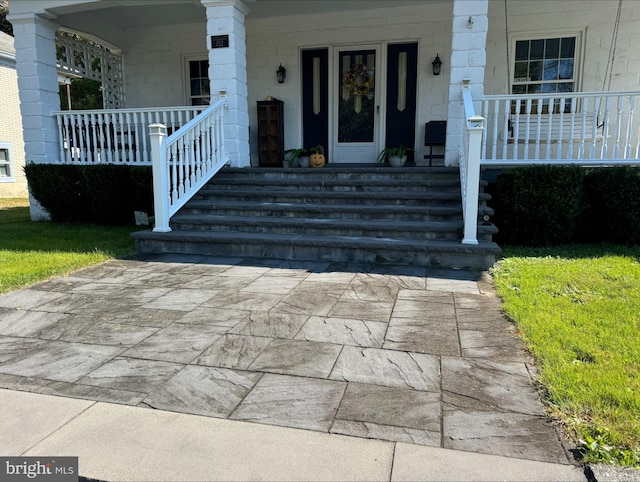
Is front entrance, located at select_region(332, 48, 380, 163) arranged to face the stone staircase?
yes

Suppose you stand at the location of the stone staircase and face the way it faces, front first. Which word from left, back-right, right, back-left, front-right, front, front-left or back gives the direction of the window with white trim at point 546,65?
back-left

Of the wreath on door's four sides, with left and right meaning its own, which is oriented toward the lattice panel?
right

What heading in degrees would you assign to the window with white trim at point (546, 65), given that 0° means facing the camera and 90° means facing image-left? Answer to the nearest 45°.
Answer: approximately 0°

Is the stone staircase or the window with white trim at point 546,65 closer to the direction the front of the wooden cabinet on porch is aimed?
the stone staircase

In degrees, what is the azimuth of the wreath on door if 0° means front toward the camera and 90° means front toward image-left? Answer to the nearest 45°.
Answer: approximately 0°

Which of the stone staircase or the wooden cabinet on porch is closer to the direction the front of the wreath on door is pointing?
the stone staircase

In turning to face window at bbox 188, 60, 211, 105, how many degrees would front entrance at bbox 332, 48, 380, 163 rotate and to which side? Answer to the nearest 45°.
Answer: approximately 90° to its right

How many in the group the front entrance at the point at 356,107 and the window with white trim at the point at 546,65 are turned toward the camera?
2
